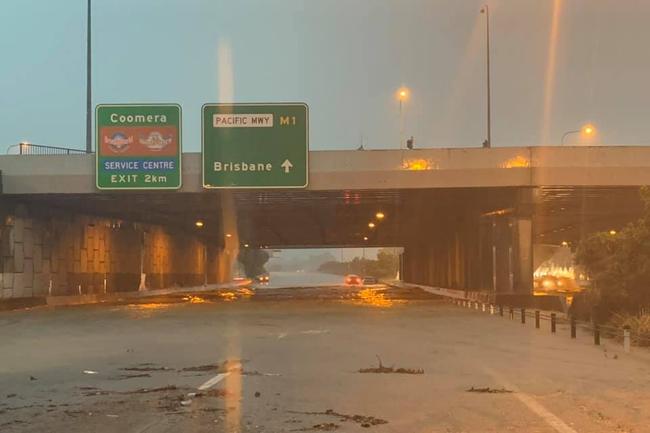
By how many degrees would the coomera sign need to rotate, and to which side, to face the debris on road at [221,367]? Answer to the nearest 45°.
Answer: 0° — it already faces it

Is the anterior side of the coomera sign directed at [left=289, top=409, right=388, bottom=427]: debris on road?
yes

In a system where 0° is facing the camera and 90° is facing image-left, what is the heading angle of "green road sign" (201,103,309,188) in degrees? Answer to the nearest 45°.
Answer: approximately 0°

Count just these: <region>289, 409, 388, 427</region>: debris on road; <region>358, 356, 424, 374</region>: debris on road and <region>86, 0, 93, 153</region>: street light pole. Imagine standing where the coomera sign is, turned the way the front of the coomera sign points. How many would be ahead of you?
2

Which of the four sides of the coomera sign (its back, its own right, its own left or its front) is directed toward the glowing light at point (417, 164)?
left

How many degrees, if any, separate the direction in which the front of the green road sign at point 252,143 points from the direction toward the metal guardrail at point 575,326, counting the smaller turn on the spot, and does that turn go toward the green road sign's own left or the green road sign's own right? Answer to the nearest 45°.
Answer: approximately 45° to the green road sign's own left

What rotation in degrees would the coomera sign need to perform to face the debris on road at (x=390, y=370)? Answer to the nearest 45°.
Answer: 0° — it already faces it

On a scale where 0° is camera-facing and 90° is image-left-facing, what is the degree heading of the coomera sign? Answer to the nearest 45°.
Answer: approximately 0°

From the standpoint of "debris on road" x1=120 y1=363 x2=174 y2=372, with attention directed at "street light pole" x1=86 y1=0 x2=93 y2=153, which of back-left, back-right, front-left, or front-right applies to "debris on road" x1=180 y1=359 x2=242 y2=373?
back-right

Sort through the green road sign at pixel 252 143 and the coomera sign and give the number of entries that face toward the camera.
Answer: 2
